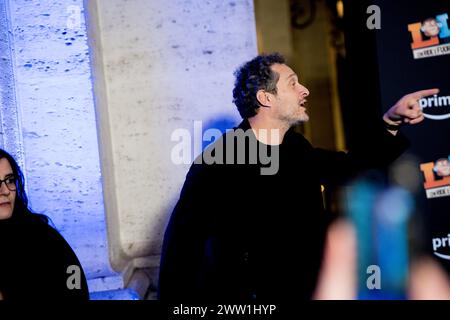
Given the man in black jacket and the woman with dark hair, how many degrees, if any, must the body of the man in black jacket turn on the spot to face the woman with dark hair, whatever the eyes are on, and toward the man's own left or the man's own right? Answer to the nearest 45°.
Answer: approximately 135° to the man's own right

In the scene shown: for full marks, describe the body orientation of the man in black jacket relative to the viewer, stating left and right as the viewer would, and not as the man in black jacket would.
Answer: facing the viewer and to the right of the viewer

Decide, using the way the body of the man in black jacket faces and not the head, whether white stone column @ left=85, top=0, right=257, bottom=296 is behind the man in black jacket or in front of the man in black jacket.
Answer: behind

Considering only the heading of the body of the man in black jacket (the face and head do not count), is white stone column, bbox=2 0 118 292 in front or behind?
behind

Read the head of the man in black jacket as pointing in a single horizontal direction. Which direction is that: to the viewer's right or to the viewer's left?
to the viewer's right
